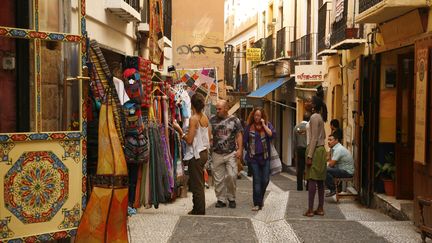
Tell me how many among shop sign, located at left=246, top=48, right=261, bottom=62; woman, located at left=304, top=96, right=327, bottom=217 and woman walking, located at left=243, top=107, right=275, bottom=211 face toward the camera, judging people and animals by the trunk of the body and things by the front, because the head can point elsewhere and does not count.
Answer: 2

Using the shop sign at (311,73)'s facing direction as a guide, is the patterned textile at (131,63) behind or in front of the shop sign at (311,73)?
in front

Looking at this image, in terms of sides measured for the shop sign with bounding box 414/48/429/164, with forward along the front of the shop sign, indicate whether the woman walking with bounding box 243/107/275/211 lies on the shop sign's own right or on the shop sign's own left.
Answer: on the shop sign's own right

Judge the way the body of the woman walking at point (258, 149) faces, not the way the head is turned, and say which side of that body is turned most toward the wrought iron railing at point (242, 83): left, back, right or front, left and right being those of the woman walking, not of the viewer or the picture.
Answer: back

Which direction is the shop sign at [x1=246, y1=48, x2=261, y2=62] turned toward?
toward the camera

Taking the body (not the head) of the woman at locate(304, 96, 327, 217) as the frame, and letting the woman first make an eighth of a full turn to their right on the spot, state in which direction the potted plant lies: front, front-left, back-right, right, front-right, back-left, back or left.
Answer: right

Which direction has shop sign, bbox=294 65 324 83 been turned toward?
toward the camera

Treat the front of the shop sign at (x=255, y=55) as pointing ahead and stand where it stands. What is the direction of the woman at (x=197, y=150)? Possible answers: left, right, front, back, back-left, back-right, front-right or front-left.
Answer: front

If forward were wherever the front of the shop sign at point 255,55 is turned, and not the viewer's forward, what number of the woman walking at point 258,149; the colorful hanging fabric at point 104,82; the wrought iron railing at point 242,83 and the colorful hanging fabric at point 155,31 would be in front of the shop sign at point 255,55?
3

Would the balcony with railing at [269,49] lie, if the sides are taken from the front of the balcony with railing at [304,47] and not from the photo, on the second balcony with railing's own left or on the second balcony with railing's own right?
on the second balcony with railing's own right

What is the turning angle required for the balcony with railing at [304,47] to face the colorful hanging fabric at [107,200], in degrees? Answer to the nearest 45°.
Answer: approximately 45° to its left

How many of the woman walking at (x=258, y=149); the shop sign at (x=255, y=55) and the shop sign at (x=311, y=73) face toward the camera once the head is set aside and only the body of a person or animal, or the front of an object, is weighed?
3

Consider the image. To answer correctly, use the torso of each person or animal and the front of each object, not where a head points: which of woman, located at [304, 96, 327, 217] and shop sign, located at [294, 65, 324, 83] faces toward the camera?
the shop sign

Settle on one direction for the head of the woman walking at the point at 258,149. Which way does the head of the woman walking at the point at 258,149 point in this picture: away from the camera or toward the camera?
toward the camera

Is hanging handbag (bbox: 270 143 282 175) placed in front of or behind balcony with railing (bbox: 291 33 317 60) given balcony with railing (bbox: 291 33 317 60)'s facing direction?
in front

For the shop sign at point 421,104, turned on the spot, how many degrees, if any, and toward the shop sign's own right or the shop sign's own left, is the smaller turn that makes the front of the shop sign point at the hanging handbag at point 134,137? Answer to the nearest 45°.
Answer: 0° — it already faces it

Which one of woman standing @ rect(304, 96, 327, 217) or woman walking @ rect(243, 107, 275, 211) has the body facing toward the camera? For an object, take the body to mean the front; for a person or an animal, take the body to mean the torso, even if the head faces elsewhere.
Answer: woman walking @ rect(243, 107, 275, 211)
